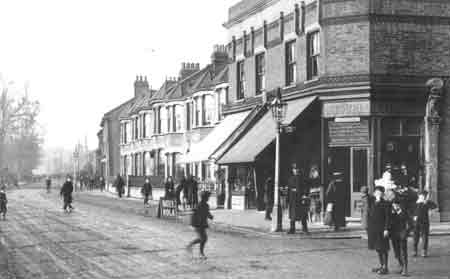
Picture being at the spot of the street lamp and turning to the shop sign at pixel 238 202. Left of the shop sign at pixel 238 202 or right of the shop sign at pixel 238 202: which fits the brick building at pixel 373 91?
right

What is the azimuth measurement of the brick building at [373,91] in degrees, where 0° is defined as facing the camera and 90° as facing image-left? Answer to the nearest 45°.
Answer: approximately 45°

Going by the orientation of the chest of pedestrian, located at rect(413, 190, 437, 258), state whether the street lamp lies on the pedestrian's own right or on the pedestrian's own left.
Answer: on the pedestrian's own right

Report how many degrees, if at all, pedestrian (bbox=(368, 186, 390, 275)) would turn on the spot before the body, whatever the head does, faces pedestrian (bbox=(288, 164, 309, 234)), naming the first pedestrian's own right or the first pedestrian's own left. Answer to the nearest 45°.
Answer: approximately 135° to the first pedestrian's own right

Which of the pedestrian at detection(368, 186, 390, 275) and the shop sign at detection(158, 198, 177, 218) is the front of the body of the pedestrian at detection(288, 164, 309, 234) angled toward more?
the pedestrian

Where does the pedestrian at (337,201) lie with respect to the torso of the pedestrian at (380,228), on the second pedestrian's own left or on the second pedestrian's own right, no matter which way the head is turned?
on the second pedestrian's own right

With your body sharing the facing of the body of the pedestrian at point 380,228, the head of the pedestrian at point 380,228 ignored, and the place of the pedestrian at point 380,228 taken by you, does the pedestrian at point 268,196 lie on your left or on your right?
on your right

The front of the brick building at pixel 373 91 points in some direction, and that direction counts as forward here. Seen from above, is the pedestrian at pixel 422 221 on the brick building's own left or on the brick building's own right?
on the brick building's own left

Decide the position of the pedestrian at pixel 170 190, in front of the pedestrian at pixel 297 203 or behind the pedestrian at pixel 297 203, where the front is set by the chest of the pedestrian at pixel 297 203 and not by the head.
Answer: behind

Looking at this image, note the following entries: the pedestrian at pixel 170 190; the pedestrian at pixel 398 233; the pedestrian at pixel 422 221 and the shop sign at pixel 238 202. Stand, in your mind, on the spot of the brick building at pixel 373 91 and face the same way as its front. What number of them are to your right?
2

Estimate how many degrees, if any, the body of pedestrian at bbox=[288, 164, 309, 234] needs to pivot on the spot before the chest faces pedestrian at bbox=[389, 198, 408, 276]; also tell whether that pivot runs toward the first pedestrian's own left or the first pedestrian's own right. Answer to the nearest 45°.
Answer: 0° — they already face them

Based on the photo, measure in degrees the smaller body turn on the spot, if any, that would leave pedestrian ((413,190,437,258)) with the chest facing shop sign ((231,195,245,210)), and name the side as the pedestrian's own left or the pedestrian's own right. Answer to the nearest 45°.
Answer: approximately 90° to the pedestrian's own right
